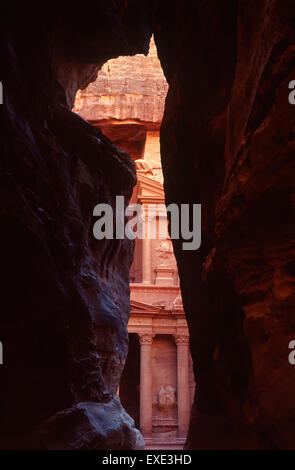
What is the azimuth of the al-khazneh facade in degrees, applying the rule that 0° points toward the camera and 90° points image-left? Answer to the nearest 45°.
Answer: approximately 0°
